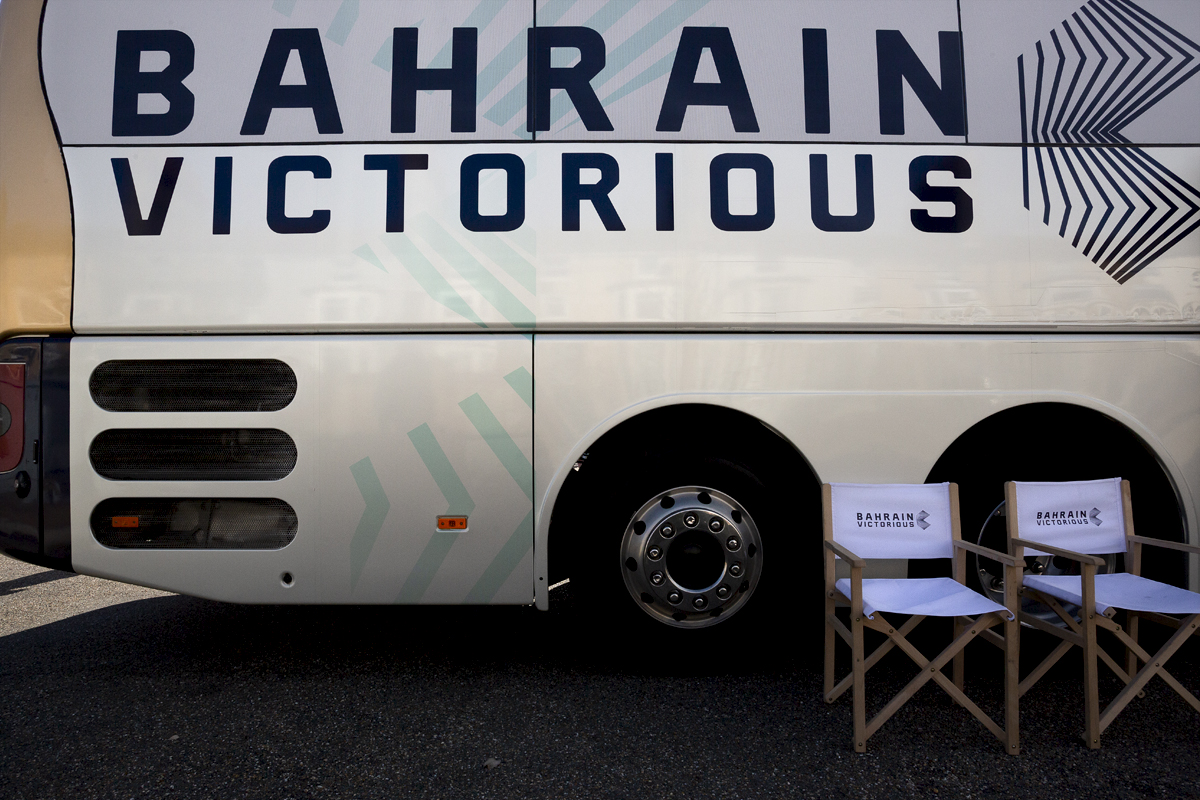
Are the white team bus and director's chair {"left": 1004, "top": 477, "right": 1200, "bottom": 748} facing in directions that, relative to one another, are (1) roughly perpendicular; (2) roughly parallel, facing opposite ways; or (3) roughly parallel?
roughly perpendicular

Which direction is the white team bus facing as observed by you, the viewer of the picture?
facing to the right of the viewer

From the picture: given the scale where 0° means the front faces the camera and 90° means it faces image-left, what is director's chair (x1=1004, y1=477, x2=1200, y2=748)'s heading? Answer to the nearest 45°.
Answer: approximately 315°
